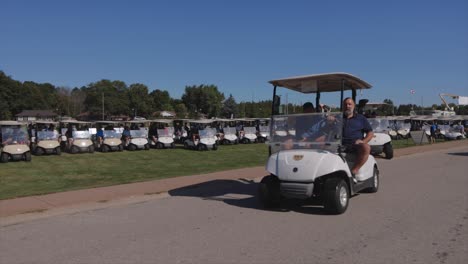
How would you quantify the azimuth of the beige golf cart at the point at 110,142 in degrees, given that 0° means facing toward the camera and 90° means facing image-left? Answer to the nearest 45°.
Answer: approximately 315°

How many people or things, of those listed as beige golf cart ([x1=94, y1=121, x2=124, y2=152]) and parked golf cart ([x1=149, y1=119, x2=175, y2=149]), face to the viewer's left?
0

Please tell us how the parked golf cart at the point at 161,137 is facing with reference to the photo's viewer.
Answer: facing the viewer and to the right of the viewer

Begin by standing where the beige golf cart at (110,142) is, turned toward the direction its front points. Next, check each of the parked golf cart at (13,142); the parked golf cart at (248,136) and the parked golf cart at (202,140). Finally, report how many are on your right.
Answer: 1

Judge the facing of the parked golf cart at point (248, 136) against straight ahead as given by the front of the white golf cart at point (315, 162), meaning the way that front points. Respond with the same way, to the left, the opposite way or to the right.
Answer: to the left

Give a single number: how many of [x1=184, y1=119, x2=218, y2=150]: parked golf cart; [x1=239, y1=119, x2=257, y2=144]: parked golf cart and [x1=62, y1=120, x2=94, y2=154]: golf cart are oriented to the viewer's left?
0

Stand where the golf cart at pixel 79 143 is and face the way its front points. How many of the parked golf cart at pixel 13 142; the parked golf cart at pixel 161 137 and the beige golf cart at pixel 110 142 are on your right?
1

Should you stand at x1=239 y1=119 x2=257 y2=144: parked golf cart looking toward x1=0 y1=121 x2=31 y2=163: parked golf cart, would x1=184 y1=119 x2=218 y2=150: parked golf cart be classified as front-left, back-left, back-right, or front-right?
front-left

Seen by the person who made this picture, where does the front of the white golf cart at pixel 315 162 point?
facing the viewer and to the left of the viewer

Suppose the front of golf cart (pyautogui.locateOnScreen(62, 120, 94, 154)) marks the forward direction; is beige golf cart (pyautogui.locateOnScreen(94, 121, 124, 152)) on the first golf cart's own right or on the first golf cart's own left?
on the first golf cart's own left

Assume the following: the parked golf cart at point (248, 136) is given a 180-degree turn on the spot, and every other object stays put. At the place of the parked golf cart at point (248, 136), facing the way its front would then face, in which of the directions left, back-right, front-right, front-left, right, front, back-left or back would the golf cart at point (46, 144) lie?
left

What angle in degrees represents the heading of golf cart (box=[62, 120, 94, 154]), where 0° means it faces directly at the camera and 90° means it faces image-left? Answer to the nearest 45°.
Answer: approximately 315°

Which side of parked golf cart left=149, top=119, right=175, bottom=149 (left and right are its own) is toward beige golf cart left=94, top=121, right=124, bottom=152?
right

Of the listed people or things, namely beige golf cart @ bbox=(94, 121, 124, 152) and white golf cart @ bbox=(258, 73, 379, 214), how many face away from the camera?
0
